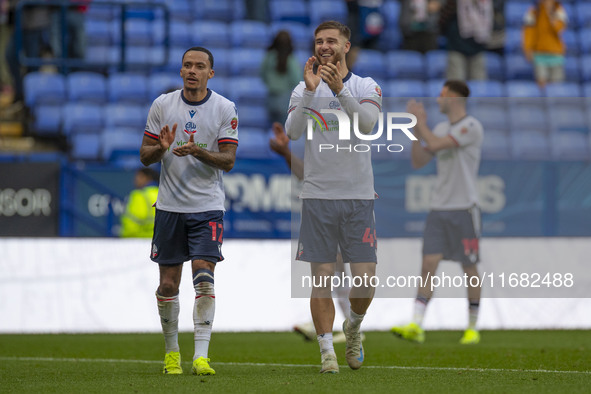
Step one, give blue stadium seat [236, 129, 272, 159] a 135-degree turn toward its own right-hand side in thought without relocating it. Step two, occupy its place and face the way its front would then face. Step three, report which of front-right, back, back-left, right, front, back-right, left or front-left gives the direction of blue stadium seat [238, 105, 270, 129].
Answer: front-right

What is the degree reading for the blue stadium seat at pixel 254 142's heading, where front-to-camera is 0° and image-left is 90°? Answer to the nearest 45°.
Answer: approximately 0°

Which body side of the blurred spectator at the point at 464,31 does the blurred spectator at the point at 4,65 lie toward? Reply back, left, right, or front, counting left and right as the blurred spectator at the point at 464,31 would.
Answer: right

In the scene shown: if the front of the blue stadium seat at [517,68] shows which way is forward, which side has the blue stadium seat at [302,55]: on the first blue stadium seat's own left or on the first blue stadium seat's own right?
on the first blue stadium seat's own right

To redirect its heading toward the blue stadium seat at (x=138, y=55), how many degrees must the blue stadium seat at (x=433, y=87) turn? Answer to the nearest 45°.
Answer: approximately 90° to its right

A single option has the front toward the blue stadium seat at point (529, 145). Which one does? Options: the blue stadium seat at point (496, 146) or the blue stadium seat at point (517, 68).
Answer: the blue stadium seat at point (517, 68)

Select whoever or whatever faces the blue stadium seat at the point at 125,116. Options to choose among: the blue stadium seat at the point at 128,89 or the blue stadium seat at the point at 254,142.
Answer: the blue stadium seat at the point at 128,89

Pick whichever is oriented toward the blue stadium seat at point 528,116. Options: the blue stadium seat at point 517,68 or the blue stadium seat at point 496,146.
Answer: the blue stadium seat at point 517,68

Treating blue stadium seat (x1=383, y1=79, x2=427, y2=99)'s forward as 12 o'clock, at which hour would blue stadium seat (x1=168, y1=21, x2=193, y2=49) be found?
blue stadium seat (x1=168, y1=21, x2=193, y2=49) is roughly at 3 o'clock from blue stadium seat (x1=383, y1=79, x2=427, y2=99).

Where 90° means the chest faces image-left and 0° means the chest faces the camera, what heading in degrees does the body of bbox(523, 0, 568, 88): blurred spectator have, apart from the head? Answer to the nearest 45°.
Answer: approximately 0°
